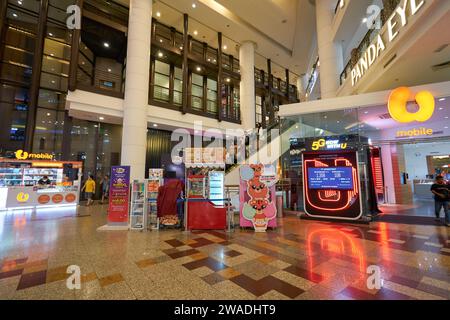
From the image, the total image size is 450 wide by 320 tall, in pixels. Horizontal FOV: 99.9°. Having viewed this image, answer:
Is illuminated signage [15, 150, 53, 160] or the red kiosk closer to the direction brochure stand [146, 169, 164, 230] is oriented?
the red kiosk

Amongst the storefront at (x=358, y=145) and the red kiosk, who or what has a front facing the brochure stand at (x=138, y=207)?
the storefront

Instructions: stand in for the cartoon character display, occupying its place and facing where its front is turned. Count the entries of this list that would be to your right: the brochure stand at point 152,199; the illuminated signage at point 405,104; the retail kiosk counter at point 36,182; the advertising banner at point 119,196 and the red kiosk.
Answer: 4

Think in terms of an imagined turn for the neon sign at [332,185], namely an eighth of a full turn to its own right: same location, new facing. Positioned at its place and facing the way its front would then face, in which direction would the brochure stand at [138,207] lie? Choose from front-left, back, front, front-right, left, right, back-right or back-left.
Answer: front

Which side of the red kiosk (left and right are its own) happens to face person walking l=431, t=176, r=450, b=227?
left

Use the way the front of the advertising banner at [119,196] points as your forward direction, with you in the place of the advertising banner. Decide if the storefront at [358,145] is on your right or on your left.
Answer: on your left

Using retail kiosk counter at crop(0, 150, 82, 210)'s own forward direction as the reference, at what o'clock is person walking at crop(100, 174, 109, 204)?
The person walking is roughly at 9 o'clock from the retail kiosk counter.

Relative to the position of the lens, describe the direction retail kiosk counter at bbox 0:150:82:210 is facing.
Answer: facing the viewer

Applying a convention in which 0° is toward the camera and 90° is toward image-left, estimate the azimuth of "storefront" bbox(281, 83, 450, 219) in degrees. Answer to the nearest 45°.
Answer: approximately 45°

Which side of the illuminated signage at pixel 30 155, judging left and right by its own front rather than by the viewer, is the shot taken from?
front

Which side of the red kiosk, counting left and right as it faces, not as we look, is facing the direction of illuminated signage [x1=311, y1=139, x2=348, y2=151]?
left

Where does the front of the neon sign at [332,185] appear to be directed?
toward the camera

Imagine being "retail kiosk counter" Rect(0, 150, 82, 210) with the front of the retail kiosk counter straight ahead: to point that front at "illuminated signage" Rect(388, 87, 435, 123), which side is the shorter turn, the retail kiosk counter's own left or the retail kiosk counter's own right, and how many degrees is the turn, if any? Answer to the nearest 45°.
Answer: approximately 45° to the retail kiosk counter's own left

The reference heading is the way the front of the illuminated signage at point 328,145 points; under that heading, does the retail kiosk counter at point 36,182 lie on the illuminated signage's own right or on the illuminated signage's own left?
on the illuminated signage's own right

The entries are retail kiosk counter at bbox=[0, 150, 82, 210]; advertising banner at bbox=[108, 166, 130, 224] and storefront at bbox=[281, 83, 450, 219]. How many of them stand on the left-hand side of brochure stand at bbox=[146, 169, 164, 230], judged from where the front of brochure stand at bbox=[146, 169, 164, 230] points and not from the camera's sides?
1

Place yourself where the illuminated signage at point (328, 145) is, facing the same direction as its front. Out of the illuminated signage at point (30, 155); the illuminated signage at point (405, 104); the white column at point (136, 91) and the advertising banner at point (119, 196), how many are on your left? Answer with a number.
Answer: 1
